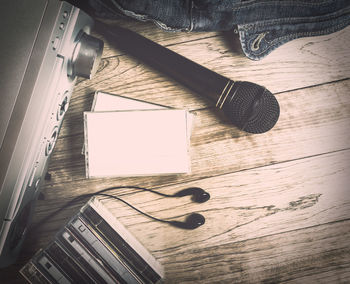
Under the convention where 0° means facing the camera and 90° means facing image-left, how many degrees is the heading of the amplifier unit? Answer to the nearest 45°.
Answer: approximately 270°
